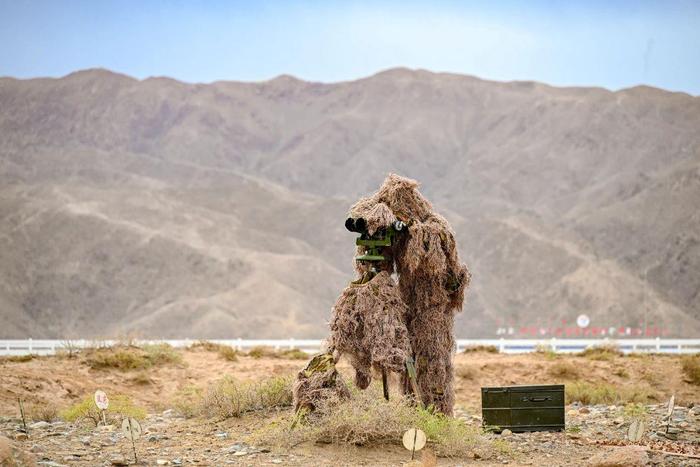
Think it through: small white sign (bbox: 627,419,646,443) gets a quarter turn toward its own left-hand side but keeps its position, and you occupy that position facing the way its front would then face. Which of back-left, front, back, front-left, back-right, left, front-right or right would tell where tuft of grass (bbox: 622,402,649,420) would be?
left

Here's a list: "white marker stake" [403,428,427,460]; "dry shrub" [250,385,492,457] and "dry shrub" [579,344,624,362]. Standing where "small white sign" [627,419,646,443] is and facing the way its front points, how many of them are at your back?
1

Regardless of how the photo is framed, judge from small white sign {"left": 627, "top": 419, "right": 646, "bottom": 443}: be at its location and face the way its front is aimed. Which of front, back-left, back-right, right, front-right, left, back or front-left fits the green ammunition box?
back-right

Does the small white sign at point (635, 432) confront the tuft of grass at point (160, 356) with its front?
no

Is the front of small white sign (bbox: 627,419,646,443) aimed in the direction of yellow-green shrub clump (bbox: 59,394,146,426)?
no

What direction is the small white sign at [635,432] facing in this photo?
toward the camera

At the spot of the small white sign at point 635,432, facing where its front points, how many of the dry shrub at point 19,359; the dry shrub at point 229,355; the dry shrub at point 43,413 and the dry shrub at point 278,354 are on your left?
0

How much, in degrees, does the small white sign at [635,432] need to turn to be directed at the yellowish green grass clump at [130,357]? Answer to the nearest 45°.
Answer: approximately 135° to its right

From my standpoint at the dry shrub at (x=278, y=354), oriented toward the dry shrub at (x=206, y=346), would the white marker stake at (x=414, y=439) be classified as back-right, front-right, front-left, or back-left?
back-left

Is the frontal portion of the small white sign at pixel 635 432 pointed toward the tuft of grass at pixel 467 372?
no

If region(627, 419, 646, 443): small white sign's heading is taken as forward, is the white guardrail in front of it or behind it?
behind

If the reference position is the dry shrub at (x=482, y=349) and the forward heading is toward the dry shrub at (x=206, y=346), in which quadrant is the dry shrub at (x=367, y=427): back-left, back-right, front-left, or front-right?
front-left

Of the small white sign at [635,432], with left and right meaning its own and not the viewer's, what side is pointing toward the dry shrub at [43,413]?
right

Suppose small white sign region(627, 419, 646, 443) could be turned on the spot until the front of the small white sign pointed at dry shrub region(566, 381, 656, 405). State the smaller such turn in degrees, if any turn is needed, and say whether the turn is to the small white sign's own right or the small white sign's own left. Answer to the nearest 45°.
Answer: approximately 180°

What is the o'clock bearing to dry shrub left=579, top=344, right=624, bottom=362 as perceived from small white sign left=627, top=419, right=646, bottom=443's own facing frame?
The dry shrub is roughly at 6 o'clock from the small white sign.

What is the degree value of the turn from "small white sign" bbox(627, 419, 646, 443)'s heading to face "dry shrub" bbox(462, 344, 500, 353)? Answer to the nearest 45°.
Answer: approximately 180°
